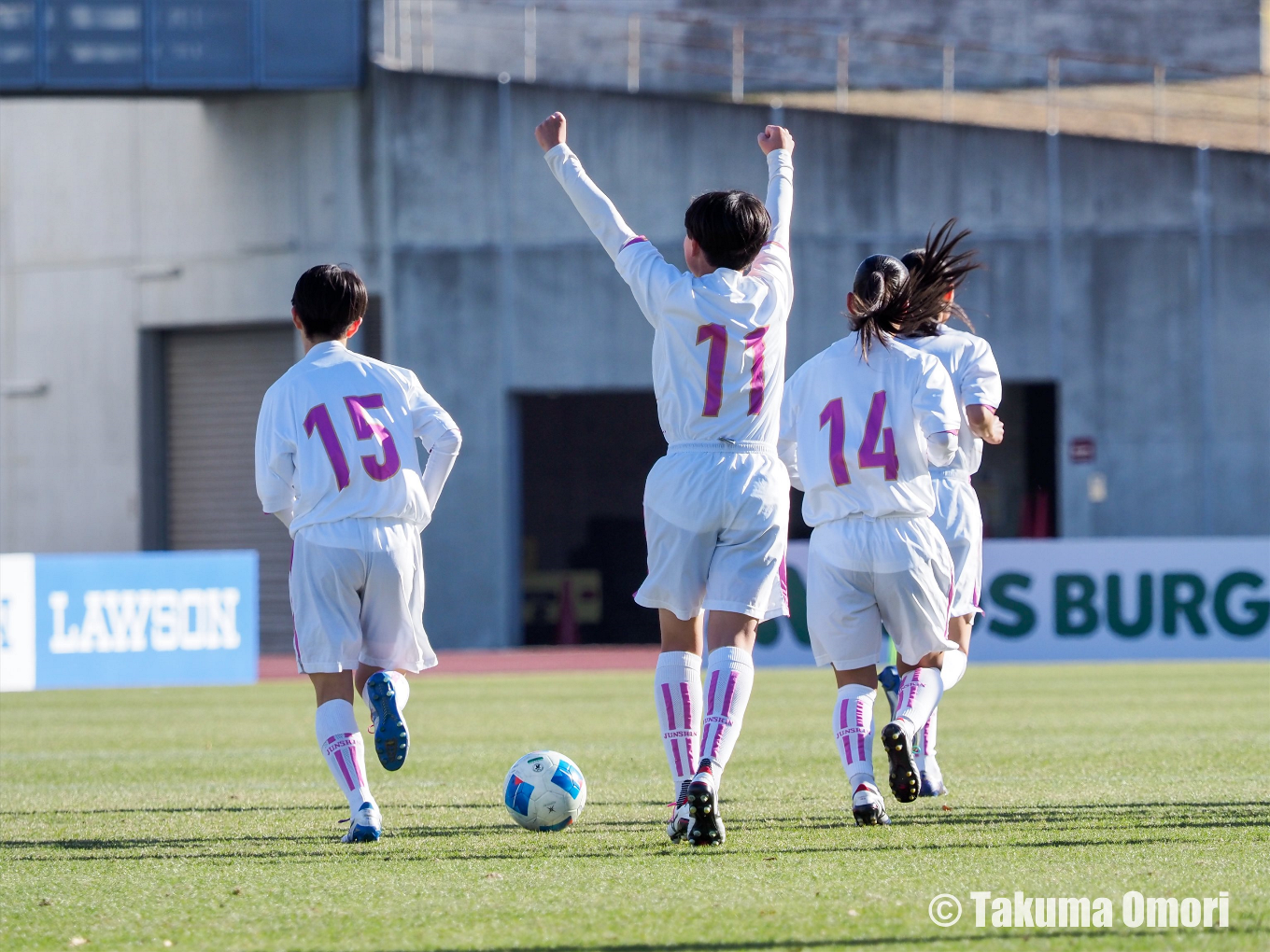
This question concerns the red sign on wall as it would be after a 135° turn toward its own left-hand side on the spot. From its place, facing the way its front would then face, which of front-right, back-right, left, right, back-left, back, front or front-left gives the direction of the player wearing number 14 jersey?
back-right

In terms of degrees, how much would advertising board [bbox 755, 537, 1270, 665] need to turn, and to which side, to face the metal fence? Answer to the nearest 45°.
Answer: approximately 180°

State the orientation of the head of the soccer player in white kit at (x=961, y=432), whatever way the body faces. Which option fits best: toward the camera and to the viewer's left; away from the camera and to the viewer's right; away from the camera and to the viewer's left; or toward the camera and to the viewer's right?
away from the camera and to the viewer's right

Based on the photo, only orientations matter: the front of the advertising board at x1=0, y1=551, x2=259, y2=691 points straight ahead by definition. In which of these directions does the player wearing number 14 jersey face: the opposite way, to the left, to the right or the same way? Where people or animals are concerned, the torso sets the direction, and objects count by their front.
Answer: the opposite way

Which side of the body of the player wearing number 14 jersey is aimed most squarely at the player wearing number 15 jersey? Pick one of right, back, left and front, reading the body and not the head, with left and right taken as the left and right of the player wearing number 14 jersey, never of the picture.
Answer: left

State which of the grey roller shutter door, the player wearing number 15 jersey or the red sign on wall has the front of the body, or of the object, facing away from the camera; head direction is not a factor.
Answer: the player wearing number 15 jersey

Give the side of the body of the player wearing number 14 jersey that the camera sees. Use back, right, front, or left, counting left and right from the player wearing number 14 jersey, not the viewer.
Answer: back

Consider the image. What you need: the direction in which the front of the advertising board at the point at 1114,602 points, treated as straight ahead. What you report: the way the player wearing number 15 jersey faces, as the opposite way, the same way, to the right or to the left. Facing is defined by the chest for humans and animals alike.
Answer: the opposite way

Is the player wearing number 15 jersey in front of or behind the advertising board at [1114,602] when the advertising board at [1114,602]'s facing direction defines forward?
in front

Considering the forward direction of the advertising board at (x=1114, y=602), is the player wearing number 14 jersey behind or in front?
in front

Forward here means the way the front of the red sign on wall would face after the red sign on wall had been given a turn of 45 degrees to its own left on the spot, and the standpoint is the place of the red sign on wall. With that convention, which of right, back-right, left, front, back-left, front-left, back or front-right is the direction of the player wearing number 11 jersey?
front-right

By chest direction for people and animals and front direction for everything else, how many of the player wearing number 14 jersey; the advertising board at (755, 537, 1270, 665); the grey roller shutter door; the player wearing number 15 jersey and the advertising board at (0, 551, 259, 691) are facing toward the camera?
3

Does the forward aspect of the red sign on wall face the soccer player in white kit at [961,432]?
yes

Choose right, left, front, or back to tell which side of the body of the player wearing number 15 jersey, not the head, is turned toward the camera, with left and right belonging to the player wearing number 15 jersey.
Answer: back

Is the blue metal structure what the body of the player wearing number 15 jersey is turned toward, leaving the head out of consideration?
yes
